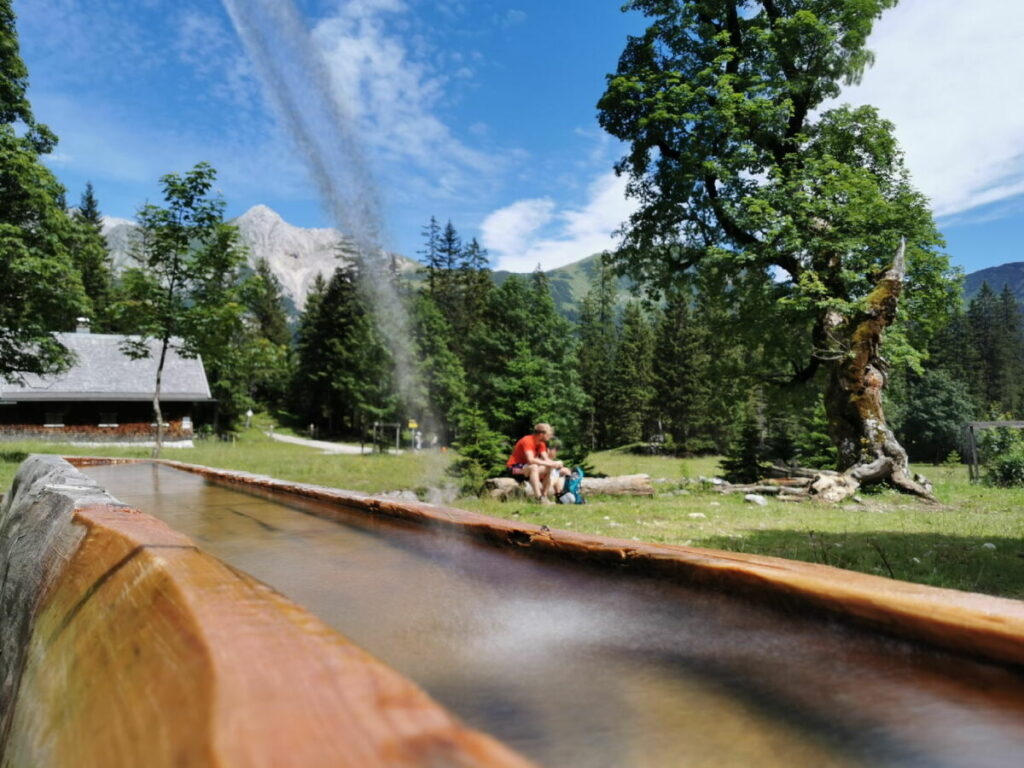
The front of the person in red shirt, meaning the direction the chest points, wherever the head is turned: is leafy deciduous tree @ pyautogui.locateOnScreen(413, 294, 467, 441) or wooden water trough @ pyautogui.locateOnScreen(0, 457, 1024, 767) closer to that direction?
the wooden water trough

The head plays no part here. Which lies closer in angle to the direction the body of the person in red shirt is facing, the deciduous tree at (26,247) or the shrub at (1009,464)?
the shrub

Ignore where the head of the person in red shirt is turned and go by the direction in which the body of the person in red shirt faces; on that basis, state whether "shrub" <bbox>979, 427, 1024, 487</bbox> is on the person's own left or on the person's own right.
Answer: on the person's own left

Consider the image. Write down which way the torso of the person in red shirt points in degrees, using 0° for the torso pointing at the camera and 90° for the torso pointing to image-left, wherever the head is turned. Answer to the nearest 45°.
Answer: approximately 315°

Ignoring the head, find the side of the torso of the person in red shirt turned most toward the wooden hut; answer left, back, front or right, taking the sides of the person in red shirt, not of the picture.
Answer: back

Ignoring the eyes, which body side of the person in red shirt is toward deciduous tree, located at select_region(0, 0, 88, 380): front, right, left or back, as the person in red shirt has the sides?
back

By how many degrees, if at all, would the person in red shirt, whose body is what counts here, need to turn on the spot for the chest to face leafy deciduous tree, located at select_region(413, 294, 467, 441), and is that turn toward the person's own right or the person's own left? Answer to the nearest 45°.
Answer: approximately 135° to the person's own left

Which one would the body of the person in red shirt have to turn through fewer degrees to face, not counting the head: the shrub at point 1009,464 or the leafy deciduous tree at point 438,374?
the shrub
